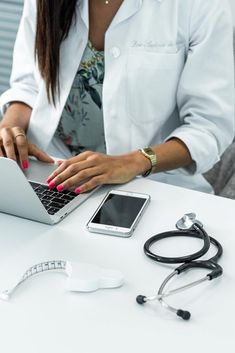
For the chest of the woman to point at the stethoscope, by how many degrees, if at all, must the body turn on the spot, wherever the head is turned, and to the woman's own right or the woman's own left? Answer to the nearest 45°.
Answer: approximately 45° to the woman's own left

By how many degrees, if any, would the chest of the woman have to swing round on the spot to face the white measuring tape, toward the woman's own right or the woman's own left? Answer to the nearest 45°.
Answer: approximately 45° to the woman's own left

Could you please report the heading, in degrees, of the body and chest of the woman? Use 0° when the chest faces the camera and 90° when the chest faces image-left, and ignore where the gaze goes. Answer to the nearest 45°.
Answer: approximately 45°

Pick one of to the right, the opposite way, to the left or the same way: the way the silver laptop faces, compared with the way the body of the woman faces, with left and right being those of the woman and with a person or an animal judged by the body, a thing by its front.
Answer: the opposite way

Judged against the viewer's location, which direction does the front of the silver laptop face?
facing away from the viewer and to the right of the viewer
